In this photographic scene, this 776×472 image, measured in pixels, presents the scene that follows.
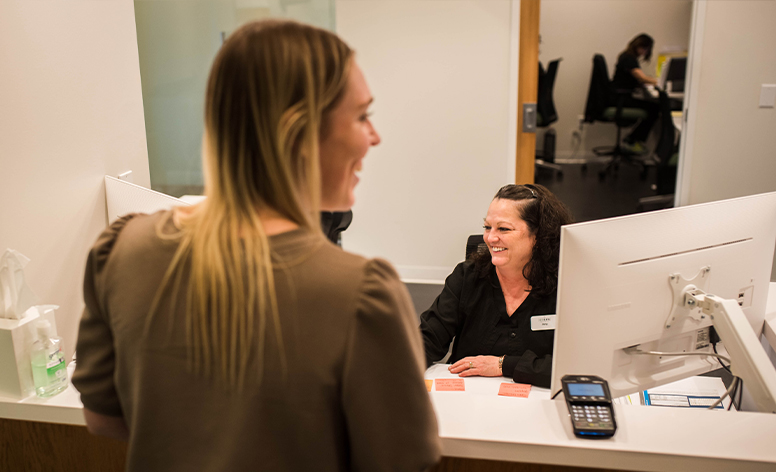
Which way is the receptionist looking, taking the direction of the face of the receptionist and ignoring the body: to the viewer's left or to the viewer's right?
to the viewer's left

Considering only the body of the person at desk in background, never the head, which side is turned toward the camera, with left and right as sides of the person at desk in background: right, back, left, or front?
right

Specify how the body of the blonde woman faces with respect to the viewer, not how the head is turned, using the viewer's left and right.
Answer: facing away from the viewer and to the right of the viewer

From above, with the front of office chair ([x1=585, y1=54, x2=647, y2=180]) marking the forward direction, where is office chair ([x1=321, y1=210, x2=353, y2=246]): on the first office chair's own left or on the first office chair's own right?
on the first office chair's own right

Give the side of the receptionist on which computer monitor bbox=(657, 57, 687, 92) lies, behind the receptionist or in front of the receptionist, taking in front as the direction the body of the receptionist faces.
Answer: behind

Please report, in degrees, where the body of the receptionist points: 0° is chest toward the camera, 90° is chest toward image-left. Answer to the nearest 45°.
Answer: approximately 45°

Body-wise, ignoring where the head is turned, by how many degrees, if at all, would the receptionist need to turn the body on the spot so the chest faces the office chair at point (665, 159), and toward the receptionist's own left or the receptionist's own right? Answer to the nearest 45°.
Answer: approximately 135° to the receptionist's own right
